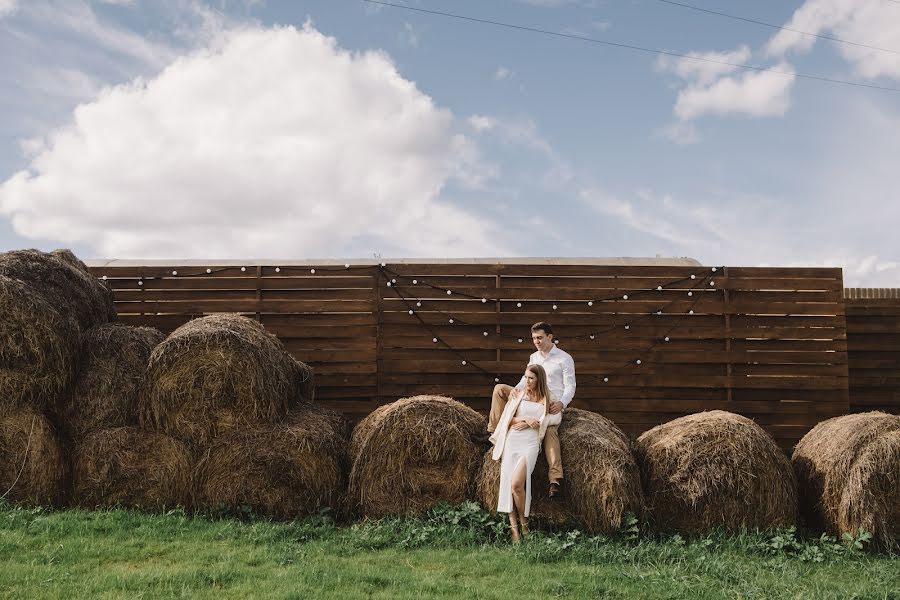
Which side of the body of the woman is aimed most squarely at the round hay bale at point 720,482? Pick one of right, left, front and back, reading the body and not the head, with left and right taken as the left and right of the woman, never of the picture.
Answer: left

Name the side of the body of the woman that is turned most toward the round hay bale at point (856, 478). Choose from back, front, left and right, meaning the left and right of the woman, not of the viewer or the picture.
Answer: left

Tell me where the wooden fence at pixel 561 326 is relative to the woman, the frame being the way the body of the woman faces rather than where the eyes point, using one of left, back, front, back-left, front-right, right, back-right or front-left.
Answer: back

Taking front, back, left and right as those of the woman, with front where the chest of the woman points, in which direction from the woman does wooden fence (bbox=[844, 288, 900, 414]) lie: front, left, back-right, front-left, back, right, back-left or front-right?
back-left

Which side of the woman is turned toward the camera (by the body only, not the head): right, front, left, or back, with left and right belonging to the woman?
front

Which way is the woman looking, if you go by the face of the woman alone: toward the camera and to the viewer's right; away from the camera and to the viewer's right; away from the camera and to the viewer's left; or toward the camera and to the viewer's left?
toward the camera and to the viewer's left

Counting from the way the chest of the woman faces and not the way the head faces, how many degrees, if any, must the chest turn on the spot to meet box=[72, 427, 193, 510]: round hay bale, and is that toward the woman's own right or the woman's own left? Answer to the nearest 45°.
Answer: approximately 90° to the woman's own right

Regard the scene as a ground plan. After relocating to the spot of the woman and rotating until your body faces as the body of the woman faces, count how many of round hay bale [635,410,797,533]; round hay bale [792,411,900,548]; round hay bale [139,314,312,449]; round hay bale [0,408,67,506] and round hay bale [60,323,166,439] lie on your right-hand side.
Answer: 3

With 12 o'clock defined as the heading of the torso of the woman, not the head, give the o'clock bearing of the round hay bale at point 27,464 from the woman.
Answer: The round hay bale is roughly at 3 o'clock from the woman.

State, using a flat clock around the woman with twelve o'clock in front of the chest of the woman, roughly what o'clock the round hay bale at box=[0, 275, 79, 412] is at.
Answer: The round hay bale is roughly at 3 o'clock from the woman.

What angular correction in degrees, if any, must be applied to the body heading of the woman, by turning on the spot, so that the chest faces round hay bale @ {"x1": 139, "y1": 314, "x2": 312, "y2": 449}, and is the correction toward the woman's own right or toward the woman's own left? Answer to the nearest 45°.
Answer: approximately 90° to the woman's own right

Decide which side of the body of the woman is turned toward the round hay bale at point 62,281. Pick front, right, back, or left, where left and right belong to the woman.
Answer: right

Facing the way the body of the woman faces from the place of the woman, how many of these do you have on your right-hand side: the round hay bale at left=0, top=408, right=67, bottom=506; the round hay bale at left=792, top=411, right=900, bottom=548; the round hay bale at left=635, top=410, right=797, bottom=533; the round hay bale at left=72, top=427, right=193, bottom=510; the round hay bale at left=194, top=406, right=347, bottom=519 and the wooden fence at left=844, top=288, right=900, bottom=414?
3

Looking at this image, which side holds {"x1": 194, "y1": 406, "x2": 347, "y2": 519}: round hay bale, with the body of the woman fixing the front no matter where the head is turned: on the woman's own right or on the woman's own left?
on the woman's own right
